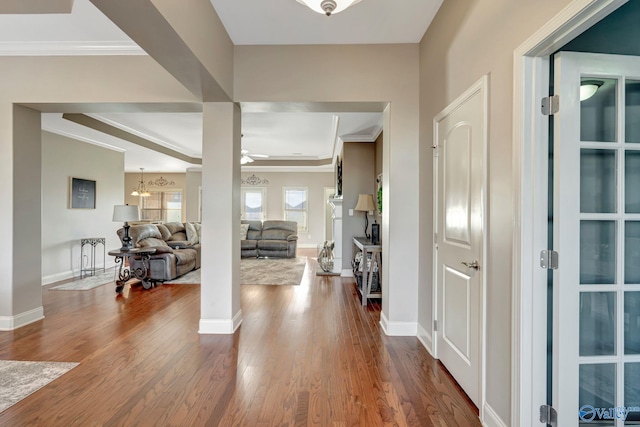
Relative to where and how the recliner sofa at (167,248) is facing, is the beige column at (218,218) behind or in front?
in front

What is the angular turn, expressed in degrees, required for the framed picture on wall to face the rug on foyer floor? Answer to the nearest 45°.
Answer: approximately 45° to its right

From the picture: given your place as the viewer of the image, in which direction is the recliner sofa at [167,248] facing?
facing the viewer and to the right of the viewer

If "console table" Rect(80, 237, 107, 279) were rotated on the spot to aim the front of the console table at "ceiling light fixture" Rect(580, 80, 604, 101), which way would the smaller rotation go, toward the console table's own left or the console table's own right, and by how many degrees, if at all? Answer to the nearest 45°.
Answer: approximately 45° to the console table's own right

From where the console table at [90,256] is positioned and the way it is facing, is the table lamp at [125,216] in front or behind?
in front

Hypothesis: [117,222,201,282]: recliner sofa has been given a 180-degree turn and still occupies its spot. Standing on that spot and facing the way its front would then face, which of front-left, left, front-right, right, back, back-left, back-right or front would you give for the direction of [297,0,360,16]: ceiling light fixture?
back-left

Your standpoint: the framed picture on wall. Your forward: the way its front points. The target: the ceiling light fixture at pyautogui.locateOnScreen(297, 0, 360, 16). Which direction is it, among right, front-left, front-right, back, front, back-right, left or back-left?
front-right

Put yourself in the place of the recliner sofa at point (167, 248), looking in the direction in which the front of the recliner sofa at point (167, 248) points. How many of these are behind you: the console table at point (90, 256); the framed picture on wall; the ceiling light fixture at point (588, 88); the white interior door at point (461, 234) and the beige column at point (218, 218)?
2

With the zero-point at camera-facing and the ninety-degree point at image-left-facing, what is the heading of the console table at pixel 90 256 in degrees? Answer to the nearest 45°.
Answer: approximately 315°

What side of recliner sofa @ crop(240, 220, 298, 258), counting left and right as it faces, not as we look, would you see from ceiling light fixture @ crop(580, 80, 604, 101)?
front

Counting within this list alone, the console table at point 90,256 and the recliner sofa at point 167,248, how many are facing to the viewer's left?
0

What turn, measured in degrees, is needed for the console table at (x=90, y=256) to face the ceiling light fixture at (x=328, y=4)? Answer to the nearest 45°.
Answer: approximately 45° to its right

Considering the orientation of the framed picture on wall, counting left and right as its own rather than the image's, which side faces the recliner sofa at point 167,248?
front
